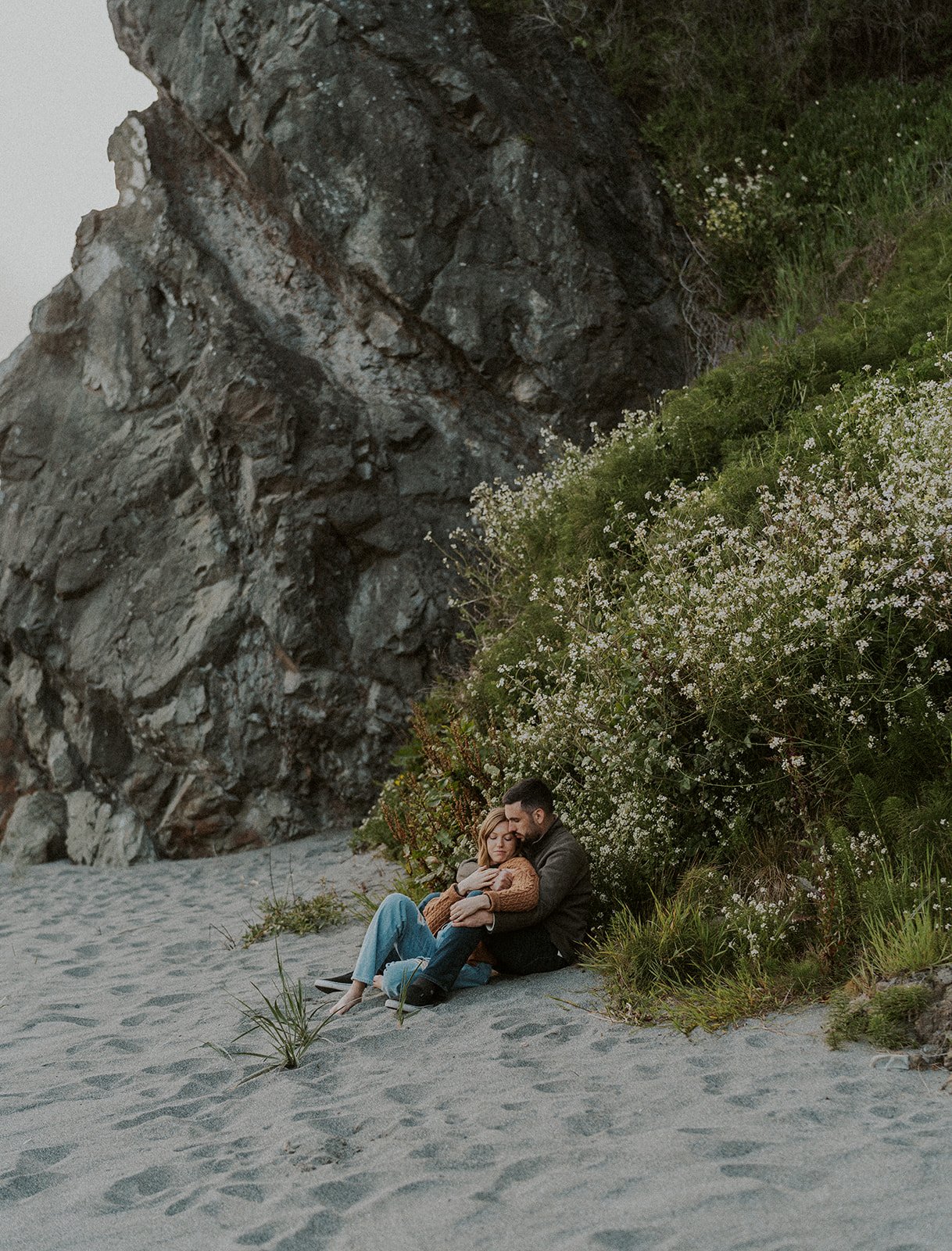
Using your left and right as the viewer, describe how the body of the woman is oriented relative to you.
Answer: facing the viewer and to the left of the viewer

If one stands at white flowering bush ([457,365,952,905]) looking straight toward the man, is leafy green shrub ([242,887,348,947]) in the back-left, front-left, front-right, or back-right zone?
front-right

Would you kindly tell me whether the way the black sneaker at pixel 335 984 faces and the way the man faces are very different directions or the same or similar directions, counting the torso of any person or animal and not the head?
same or similar directions

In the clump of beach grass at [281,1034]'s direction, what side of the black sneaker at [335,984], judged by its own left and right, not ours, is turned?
left

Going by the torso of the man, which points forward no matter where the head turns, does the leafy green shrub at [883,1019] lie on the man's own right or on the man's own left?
on the man's own left

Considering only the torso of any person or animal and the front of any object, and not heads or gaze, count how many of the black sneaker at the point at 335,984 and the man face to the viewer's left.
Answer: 2

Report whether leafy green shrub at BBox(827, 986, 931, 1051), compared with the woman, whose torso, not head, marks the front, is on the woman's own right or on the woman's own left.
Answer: on the woman's own left

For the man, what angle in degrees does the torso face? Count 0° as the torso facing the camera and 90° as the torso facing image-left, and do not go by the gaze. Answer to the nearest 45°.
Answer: approximately 90°

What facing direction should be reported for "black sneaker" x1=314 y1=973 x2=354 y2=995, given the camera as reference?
facing to the left of the viewer

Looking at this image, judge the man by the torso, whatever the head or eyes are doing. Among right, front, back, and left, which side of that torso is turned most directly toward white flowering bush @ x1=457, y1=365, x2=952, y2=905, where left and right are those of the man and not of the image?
back
